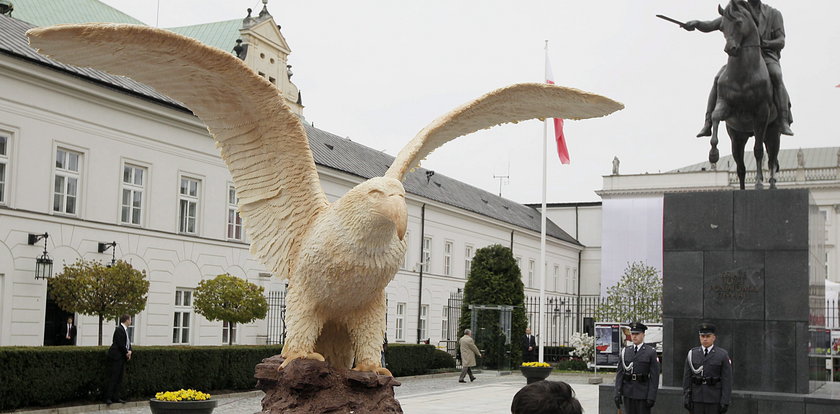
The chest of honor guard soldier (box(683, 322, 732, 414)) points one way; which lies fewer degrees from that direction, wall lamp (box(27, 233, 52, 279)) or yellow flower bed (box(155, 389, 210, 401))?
the yellow flower bed

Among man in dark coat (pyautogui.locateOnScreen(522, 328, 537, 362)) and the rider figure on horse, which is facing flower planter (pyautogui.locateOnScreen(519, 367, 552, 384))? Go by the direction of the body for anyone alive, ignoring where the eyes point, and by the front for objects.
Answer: the man in dark coat

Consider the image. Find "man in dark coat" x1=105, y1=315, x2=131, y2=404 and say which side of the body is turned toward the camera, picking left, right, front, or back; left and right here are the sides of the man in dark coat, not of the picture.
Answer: right

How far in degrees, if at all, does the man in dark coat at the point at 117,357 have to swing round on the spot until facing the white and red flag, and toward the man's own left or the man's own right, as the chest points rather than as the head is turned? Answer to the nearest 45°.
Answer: approximately 45° to the man's own left

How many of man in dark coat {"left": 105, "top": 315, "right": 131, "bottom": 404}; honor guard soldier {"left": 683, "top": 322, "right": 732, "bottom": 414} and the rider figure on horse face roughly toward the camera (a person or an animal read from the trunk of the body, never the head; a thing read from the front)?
2

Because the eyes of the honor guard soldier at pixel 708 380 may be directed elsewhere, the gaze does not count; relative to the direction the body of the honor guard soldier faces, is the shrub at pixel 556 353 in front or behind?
behind

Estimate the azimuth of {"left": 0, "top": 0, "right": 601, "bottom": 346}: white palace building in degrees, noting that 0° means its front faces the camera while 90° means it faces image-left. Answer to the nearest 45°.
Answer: approximately 315°
